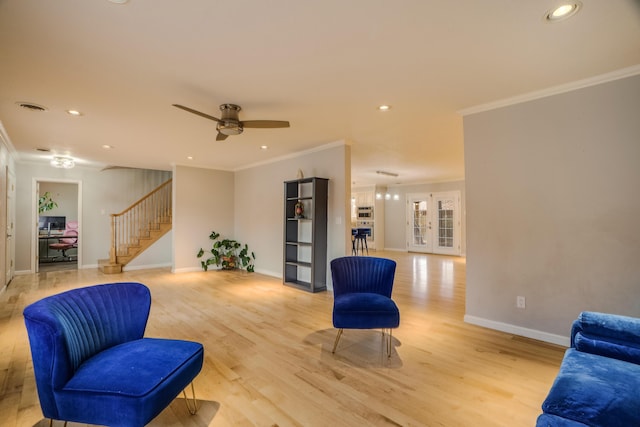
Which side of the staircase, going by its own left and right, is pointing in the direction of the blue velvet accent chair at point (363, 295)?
left

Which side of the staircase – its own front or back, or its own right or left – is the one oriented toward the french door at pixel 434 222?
back

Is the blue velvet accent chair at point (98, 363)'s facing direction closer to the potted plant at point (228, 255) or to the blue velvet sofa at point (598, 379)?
the blue velvet sofa

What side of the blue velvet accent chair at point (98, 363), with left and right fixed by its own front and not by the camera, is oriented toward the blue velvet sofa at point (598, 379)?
front

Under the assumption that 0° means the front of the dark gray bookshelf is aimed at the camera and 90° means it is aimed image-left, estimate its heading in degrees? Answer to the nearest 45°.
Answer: approximately 45°

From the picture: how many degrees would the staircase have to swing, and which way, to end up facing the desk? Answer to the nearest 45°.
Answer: approximately 45° to its right

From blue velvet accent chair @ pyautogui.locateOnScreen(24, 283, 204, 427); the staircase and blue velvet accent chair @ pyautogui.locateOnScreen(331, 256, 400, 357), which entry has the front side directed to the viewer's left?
the staircase

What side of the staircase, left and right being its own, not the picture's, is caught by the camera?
left

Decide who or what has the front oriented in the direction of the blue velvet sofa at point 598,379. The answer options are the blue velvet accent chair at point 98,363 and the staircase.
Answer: the blue velvet accent chair at point 98,363

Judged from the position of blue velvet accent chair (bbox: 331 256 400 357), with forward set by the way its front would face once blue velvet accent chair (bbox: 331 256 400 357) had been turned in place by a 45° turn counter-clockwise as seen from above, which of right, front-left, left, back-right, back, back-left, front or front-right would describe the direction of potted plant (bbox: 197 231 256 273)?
back

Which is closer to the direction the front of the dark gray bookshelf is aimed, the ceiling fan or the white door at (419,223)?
the ceiling fan

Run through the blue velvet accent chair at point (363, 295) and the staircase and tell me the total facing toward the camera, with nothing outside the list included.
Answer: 1

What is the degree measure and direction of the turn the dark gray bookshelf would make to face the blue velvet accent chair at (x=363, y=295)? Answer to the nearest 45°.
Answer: approximately 45° to its left

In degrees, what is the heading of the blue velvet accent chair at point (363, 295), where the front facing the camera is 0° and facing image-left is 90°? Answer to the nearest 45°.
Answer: approximately 0°
